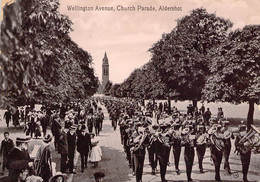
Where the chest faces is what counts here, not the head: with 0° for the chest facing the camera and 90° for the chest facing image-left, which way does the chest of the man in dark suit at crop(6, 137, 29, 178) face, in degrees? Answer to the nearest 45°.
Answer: approximately 270°

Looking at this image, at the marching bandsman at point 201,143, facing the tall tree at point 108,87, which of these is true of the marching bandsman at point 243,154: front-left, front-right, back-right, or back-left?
back-right

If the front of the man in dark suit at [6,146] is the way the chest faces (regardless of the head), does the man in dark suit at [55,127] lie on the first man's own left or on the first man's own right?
on the first man's own left
